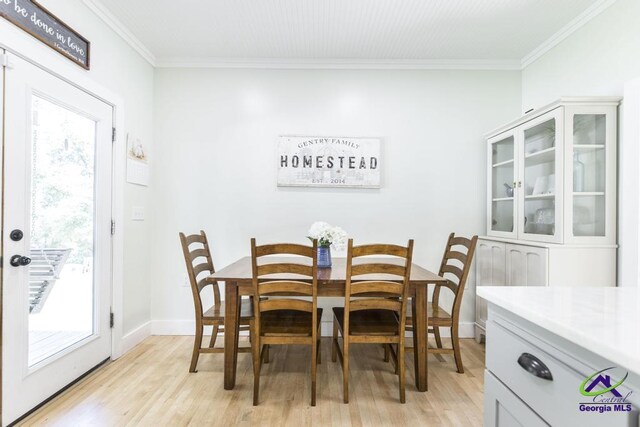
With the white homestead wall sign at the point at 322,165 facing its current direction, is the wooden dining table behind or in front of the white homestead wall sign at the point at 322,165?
in front

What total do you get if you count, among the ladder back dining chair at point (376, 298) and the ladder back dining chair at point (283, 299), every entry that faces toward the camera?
0

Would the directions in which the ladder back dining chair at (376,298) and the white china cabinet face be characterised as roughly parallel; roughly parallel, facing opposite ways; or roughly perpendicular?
roughly perpendicular

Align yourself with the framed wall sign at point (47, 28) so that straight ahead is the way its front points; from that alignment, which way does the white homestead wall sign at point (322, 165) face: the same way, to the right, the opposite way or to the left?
to the right

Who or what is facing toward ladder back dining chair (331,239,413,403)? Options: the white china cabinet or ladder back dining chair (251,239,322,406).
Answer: the white china cabinet

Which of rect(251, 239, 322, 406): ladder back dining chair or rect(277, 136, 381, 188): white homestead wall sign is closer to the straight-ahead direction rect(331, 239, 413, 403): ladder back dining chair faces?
the white homestead wall sign

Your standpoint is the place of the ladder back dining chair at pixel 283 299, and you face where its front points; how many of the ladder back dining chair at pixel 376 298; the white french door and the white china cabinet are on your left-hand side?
1

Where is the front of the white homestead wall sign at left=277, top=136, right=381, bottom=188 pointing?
toward the camera

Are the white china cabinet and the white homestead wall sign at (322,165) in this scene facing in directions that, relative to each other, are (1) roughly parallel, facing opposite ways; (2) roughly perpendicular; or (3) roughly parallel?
roughly perpendicular

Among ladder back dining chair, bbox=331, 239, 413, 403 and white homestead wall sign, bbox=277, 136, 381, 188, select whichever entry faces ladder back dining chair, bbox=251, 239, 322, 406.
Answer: the white homestead wall sign

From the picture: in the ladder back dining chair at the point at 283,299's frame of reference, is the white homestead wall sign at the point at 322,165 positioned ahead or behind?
ahead

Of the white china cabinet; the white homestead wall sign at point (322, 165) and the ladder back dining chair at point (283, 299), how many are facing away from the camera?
1

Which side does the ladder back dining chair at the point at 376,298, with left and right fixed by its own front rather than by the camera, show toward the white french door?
left

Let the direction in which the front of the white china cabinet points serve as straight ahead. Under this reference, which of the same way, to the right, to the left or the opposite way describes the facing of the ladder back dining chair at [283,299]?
to the right

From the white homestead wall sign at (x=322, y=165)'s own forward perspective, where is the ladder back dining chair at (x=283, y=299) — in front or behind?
in front

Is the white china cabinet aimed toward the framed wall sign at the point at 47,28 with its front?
yes

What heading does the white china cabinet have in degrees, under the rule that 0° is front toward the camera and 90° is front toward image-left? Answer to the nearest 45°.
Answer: approximately 45°

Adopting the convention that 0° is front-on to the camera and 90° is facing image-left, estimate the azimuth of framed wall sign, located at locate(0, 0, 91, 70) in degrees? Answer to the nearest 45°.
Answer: approximately 315°

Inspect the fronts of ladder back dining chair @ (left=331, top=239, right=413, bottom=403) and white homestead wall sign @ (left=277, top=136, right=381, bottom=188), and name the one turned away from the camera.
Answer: the ladder back dining chair

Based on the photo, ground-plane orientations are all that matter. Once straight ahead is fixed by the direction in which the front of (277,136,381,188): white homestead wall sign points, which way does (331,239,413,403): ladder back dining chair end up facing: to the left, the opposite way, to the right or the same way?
the opposite way
